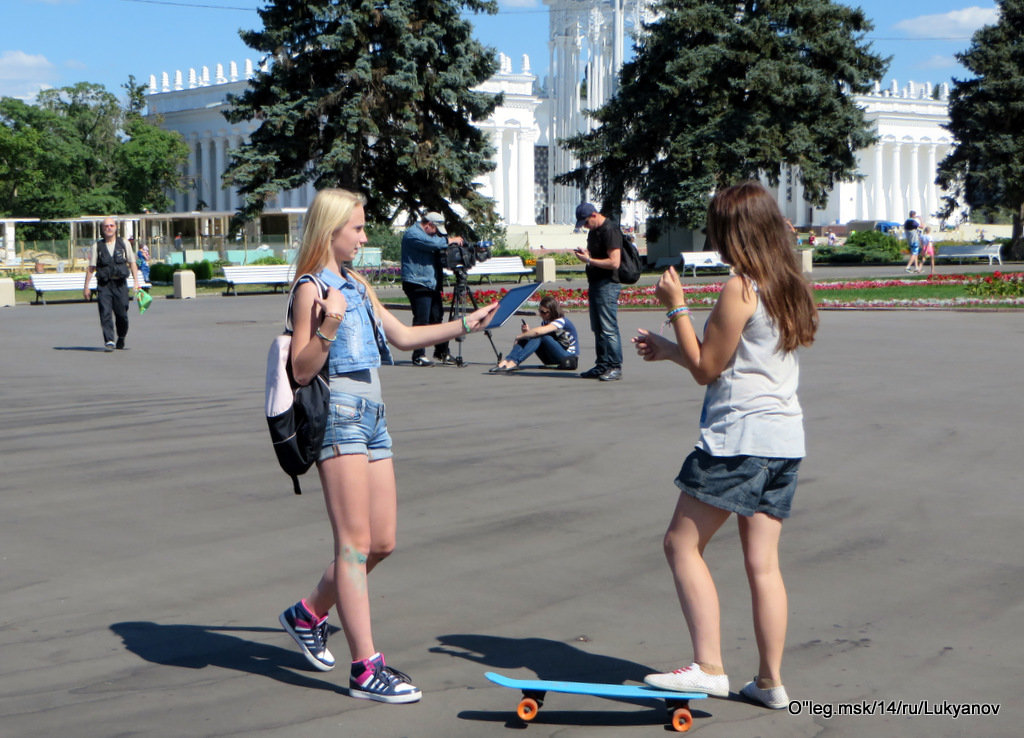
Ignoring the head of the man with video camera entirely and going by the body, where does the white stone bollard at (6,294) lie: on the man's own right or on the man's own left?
on the man's own left

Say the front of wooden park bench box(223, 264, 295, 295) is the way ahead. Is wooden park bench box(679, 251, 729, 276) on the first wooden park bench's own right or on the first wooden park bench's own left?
on the first wooden park bench's own left

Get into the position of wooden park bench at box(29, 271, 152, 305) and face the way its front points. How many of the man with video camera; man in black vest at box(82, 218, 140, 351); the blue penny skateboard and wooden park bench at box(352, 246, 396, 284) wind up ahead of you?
3

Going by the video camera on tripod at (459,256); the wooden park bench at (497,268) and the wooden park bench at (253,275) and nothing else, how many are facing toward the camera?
2

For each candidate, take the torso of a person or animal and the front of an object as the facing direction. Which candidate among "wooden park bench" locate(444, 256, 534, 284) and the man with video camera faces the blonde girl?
the wooden park bench

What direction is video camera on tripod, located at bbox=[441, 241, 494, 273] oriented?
to the viewer's right

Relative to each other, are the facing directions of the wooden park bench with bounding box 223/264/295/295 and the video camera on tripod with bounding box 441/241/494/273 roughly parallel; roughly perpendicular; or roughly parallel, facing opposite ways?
roughly perpendicular

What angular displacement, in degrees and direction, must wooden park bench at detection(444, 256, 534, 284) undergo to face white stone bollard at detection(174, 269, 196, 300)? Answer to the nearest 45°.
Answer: approximately 45° to its right

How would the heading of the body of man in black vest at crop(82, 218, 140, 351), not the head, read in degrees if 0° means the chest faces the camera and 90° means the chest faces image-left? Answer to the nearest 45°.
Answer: approximately 0°

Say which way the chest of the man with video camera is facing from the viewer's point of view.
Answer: to the viewer's right
